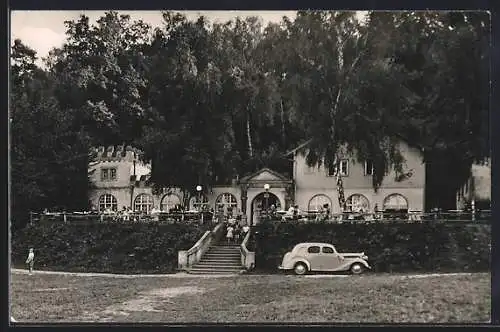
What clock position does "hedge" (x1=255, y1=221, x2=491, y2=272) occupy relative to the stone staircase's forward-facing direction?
The hedge is roughly at 9 o'clock from the stone staircase.

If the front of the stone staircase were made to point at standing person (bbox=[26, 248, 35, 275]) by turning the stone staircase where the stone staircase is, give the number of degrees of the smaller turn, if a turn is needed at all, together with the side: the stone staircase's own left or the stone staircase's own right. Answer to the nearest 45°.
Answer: approximately 90° to the stone staircase's own right

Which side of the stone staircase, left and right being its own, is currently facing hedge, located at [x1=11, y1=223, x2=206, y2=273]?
right

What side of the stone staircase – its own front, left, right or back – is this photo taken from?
front

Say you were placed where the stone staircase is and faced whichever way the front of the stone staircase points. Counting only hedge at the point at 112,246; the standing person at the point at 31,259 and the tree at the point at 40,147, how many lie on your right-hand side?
3

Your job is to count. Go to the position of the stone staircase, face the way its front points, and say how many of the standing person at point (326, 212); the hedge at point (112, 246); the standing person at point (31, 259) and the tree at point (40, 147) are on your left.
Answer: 1

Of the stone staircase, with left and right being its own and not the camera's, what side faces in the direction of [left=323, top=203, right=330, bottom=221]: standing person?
left
